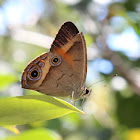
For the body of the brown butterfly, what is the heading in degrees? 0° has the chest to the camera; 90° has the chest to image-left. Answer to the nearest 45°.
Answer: approximately 270°
